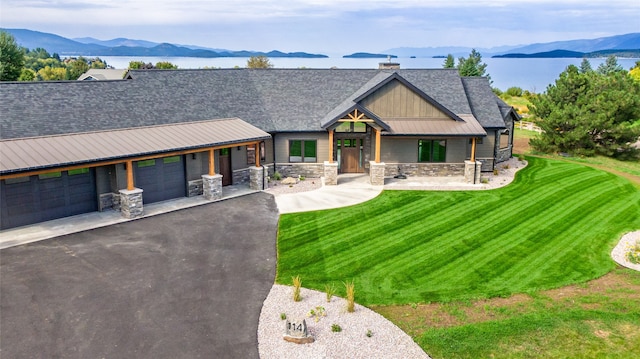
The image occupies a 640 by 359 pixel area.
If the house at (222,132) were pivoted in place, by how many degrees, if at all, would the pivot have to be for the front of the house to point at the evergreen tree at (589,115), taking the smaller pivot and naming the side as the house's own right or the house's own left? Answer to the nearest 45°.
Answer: approximately 90° to the house's own left

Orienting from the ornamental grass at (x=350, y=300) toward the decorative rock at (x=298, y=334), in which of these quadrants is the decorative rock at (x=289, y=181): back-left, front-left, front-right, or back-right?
back-right

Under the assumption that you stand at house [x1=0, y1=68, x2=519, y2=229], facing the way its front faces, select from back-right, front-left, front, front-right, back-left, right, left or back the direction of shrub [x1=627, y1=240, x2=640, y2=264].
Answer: front-left

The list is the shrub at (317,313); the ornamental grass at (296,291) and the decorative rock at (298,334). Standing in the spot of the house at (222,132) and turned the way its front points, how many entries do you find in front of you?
3

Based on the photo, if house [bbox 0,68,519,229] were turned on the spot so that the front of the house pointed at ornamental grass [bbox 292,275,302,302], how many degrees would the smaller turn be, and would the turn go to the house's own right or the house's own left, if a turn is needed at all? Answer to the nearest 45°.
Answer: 0° — it already faces it

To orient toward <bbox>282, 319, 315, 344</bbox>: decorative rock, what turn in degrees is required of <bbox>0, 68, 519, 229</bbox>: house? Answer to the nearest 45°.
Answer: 0° — it already faces it

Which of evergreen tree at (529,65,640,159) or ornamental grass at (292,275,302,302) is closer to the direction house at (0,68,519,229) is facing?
the ornamental grass

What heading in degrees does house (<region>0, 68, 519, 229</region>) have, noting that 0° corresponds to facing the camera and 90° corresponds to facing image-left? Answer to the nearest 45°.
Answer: approximately 0°

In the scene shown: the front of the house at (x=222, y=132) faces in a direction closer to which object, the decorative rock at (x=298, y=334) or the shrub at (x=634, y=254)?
the decorative rock

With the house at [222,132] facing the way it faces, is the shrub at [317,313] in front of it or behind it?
in front

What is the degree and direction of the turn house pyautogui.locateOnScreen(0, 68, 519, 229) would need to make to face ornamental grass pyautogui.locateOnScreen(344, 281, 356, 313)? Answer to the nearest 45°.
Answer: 0° — it already faces it
